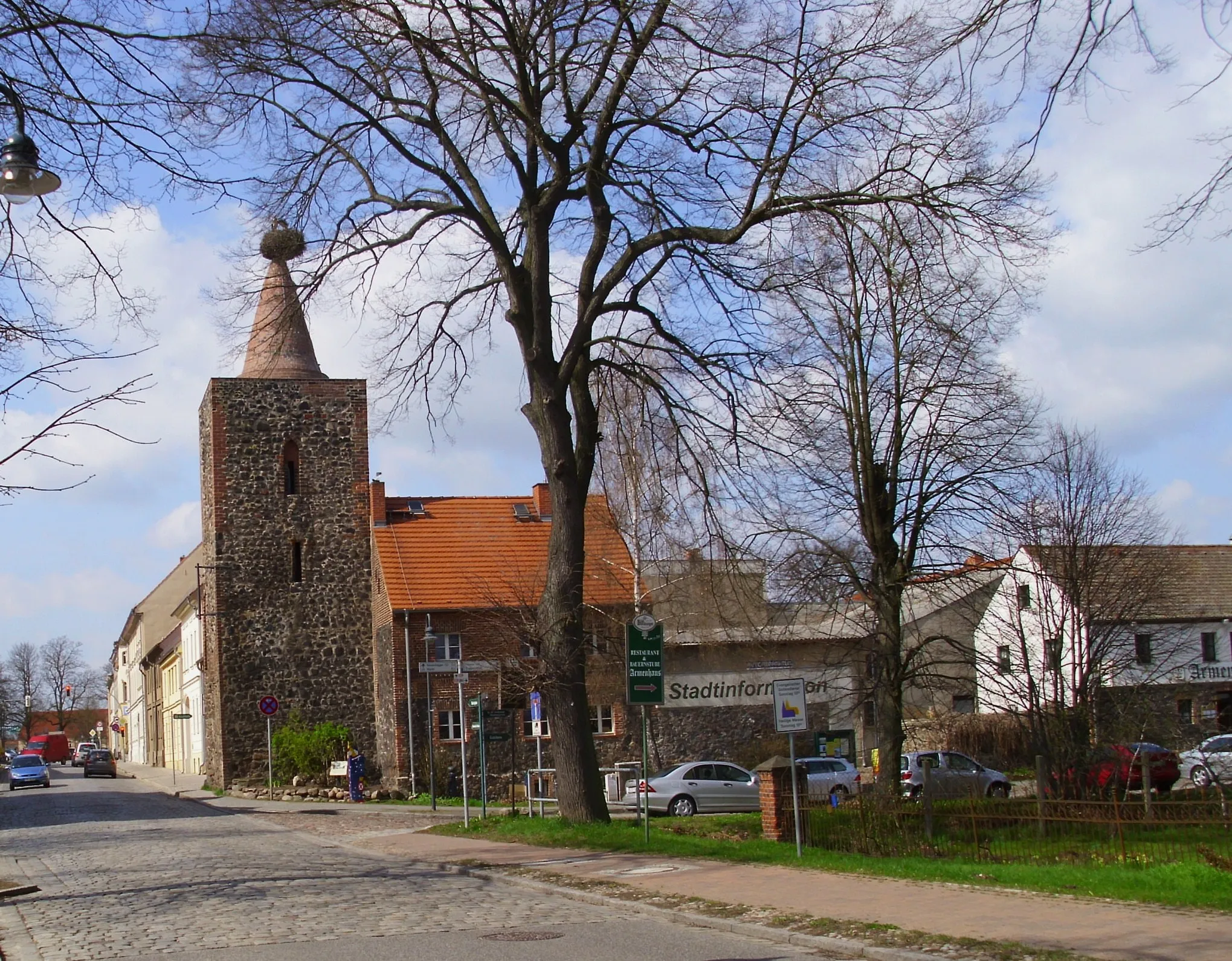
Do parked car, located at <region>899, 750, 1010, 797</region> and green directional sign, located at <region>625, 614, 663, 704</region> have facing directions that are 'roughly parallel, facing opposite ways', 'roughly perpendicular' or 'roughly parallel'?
roughly perpendicular

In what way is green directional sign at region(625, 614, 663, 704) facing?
toward the camera

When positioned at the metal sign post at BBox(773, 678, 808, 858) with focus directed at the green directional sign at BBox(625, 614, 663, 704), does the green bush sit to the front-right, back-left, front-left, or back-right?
front-right

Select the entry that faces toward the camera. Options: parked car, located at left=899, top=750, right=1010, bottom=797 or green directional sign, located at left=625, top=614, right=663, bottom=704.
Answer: the green directional sign

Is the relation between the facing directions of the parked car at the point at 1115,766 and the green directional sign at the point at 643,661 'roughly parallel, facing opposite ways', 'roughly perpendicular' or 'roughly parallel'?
roughly perpendicular

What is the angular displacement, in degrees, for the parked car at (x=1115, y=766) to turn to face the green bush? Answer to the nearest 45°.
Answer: approximately 45° to its right

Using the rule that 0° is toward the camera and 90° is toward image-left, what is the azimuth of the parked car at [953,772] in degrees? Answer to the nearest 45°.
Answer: approximately 270°
